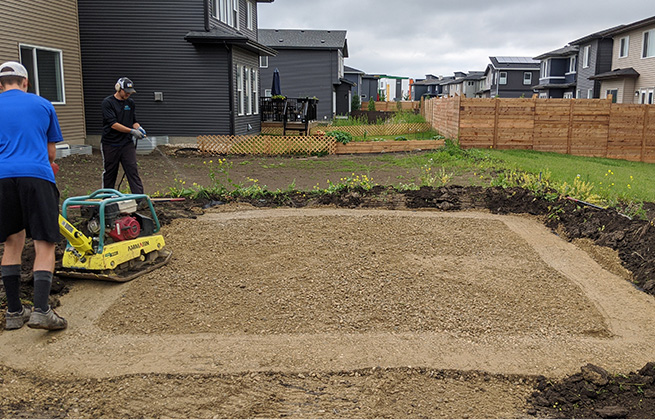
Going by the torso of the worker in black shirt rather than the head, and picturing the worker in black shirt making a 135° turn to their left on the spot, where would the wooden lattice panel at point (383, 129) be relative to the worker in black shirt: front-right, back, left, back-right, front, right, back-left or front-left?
front-right

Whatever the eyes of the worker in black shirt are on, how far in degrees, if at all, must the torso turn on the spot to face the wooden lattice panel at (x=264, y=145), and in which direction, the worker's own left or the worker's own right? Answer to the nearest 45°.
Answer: approximately 90° to the worker's own left

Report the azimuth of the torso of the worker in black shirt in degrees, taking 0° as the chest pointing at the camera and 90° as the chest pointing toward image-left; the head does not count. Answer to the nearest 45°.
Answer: approximately 315°

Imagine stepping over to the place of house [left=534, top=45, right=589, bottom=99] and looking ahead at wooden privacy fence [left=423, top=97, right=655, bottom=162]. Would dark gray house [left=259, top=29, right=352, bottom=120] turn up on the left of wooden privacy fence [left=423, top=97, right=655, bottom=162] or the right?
right

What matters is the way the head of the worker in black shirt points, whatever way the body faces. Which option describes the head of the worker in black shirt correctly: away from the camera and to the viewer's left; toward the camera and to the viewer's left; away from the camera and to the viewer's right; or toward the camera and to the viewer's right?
toward the camera and to the viewer's right

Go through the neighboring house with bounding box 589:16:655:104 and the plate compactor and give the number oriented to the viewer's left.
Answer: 0

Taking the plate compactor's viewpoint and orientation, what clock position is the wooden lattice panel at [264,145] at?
The wooden lattice panel is roughly at 11 o'clock from the plate compactor.

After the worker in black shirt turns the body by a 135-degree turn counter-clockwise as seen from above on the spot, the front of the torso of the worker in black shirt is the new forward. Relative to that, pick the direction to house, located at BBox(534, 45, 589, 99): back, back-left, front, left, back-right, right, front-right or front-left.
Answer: front-right

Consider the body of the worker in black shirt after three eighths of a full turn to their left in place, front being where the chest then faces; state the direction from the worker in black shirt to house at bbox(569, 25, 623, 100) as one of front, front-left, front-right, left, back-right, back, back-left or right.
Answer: front-right

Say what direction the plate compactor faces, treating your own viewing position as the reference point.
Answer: facing away from the viewer and to the right of the viewer

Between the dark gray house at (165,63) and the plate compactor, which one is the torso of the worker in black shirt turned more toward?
the plate compactor

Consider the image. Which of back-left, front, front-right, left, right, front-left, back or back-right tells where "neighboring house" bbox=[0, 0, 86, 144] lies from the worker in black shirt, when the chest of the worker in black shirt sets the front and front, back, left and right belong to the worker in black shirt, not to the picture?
back-left

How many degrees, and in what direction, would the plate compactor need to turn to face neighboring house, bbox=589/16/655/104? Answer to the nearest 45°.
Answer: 0° — it already faces it

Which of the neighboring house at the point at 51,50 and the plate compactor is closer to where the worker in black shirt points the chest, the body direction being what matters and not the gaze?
the plate compactor

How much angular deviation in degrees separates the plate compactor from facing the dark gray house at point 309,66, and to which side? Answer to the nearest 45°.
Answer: approximately 45° to its left
